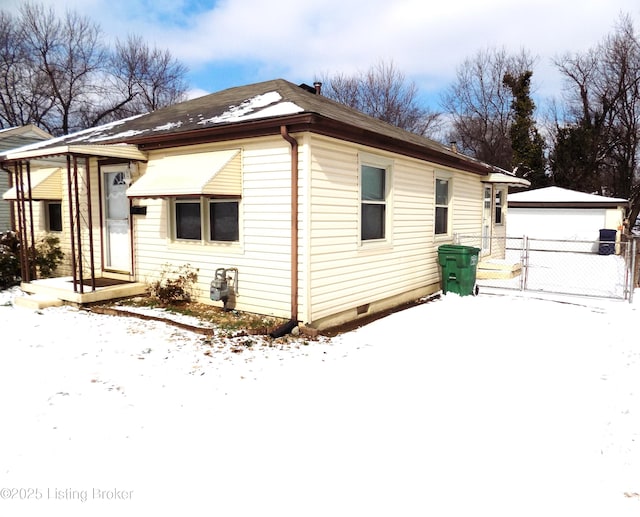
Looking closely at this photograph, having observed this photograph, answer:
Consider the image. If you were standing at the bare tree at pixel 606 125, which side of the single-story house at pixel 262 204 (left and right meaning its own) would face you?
back

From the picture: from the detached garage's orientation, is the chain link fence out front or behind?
out front

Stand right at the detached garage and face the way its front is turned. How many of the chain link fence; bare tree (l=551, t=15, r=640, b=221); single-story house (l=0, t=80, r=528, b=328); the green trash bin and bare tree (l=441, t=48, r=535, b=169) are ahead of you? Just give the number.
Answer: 3

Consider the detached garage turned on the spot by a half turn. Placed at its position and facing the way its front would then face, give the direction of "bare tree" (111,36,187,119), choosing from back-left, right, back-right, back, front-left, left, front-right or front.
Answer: left

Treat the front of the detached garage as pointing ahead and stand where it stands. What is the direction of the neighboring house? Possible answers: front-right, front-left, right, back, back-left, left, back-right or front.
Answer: front-right

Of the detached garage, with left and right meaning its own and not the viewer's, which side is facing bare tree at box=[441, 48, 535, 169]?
back

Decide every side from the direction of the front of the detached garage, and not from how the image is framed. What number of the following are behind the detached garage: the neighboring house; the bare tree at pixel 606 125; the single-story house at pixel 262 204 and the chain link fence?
1

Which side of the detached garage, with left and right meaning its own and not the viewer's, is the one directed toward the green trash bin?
front

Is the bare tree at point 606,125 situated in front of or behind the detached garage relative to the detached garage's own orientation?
behind

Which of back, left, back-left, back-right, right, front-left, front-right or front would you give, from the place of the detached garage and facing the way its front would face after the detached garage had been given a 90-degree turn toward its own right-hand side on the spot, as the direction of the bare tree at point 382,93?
front-right

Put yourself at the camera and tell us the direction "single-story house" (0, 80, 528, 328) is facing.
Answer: facing the viewer and to the left of the viewer

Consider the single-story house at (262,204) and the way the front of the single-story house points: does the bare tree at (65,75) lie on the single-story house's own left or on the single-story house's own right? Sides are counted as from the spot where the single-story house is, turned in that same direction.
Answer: on the single-story house's own right

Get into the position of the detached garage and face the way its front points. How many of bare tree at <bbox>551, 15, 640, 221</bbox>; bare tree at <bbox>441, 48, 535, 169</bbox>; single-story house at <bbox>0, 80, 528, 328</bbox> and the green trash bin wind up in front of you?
2

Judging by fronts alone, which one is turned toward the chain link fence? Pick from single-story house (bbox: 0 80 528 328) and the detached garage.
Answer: the detached garage

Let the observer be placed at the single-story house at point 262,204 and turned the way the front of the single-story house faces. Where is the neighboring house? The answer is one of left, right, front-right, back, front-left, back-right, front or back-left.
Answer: right

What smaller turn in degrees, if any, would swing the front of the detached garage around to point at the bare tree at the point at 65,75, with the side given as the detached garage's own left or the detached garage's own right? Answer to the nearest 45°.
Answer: approximately 90° to the detached garage's own right

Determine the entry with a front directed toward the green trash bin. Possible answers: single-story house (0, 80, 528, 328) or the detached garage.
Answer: the detached garage

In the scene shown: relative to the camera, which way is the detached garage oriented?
toward the camera
